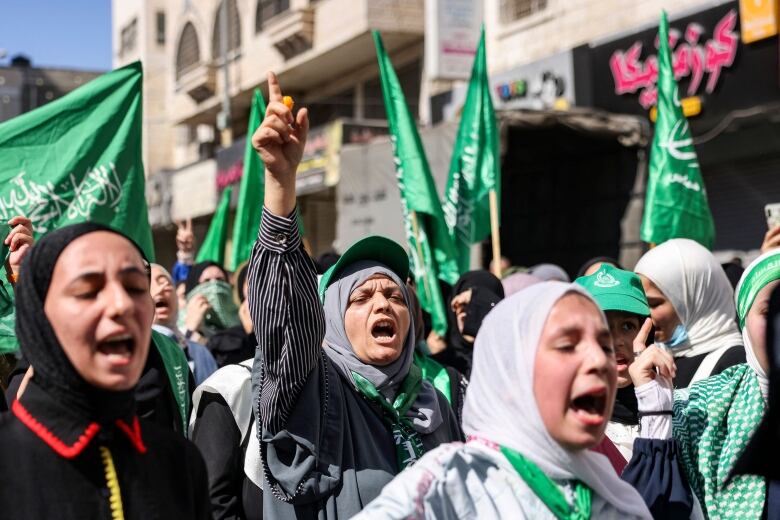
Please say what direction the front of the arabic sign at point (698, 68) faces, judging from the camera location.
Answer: facing the viewer and to the left of the viewer

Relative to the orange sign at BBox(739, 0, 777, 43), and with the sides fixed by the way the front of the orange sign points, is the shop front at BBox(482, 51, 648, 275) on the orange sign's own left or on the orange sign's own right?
on the orange sign's own right

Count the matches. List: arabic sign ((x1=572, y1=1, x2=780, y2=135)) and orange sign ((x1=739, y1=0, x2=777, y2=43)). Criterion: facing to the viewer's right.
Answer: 0

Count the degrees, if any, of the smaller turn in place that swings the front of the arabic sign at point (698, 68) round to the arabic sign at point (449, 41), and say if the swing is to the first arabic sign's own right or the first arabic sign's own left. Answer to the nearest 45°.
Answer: approximately 90° to the first arabic sign's own right

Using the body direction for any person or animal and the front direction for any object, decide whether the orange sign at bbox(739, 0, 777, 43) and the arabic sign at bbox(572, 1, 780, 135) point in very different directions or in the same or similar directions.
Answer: same or similar directions

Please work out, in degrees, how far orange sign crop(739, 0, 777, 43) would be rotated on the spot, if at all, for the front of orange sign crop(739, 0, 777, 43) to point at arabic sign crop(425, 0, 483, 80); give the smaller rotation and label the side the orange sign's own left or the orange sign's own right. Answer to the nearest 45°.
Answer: approximately 90° to the orange sign's own right
